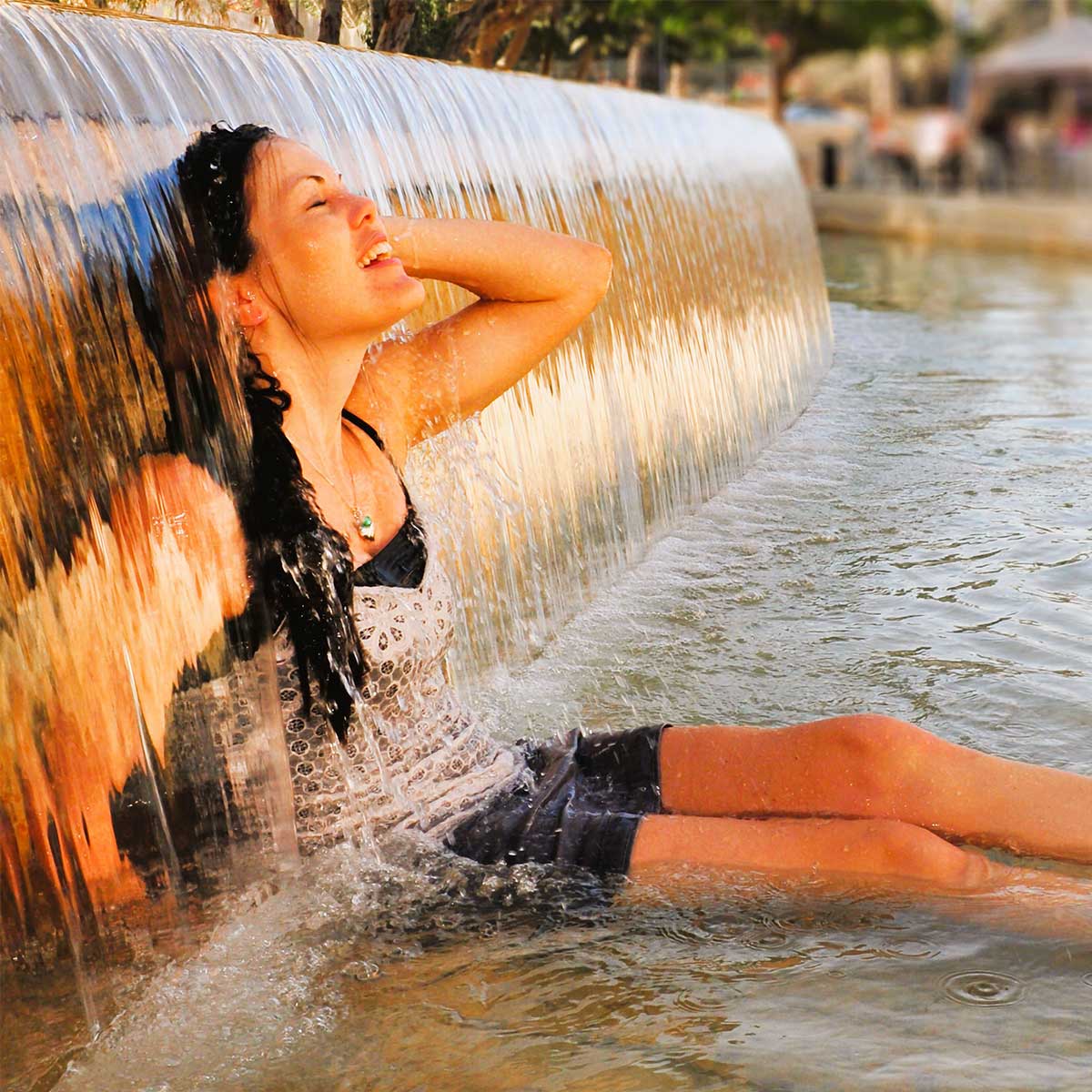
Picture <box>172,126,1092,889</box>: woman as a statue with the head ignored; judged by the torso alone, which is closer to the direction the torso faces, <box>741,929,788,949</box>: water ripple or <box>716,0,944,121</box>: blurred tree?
the water ripple

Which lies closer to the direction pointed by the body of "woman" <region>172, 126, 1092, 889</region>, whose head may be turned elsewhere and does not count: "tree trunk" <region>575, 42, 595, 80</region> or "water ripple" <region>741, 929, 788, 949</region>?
the water ripple

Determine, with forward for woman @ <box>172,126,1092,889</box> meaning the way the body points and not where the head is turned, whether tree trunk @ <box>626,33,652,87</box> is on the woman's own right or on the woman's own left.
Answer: on the woman's own left

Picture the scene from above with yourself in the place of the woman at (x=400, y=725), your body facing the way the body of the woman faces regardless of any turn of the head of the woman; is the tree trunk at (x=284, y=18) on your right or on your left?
on your left

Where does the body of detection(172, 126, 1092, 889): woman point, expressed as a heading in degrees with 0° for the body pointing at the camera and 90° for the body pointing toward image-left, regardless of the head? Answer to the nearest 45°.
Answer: approximately 270°

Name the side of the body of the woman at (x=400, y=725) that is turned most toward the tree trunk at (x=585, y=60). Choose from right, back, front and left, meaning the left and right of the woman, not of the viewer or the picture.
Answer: left

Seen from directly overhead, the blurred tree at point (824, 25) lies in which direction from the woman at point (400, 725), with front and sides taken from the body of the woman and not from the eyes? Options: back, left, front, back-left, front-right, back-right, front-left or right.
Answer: left

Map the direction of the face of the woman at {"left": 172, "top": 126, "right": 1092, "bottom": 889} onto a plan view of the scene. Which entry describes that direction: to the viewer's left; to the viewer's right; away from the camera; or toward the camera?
to the viewer's right
